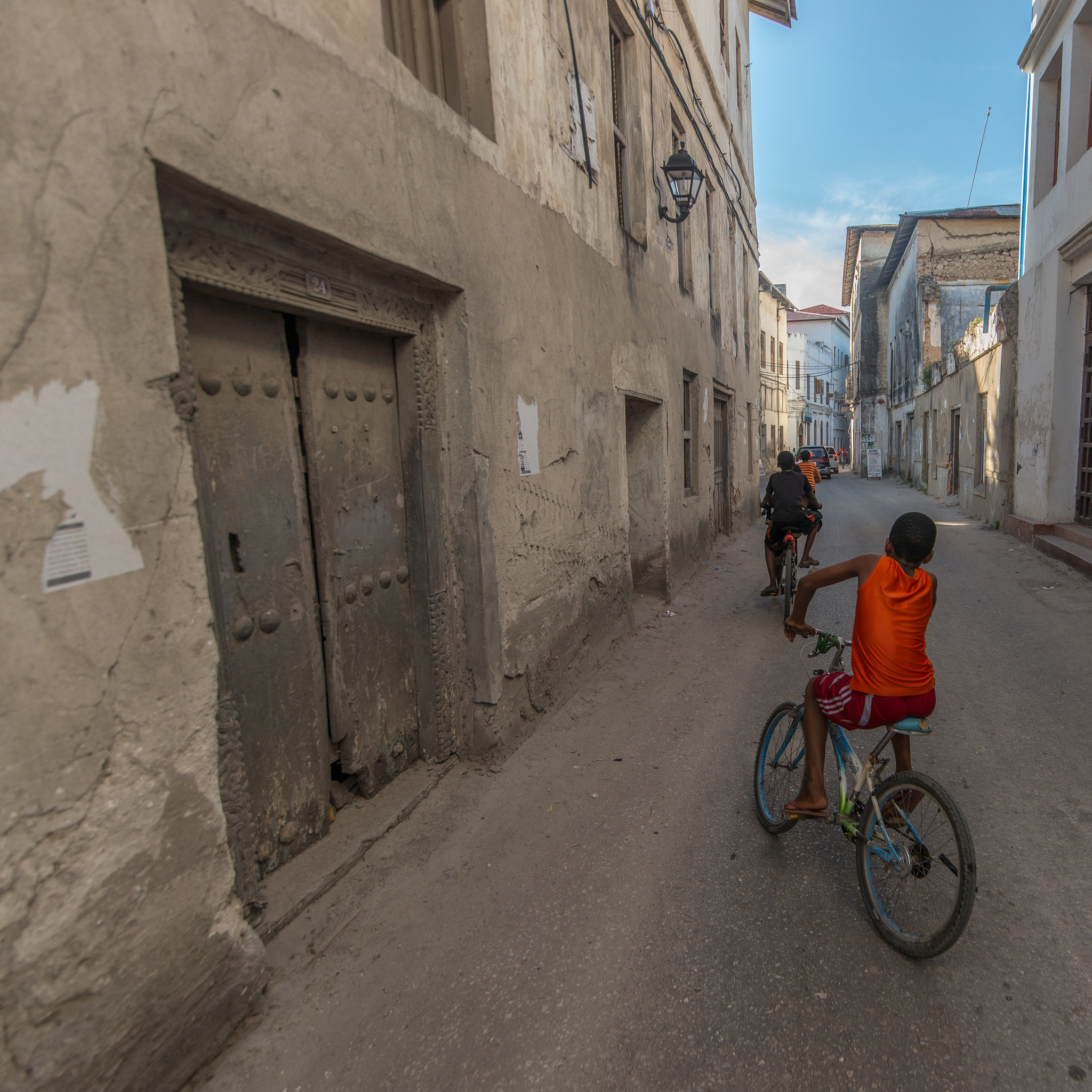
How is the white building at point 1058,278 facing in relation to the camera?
to the viewer's left

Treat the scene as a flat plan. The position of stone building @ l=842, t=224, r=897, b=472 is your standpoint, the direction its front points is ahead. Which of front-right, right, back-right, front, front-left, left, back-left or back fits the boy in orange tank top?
left

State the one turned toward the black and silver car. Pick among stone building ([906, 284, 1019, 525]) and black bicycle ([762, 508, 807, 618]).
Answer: the black bicycle

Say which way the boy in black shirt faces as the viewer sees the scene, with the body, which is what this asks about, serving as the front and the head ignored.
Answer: away from the camera

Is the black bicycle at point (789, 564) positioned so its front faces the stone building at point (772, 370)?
yes

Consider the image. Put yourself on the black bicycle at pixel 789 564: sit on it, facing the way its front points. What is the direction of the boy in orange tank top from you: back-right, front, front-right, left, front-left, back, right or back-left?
back

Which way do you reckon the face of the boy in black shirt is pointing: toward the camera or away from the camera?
away from the camera

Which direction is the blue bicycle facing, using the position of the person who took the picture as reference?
facing away from the viewer and to the left of the viewer

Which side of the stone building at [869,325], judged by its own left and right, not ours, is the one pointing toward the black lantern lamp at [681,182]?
left

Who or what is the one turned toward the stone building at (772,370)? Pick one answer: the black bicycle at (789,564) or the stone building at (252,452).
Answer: the black bicycle

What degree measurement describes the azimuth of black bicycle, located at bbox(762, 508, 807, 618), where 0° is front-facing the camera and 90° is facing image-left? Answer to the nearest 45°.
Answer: approximately 180°

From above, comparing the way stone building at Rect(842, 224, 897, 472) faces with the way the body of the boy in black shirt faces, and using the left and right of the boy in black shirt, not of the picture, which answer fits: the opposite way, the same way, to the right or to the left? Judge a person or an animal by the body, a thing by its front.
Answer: to the left

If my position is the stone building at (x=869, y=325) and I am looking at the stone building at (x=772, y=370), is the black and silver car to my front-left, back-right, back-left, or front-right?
front-left

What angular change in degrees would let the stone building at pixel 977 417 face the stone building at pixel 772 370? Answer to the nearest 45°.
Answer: approximately 90° to its right

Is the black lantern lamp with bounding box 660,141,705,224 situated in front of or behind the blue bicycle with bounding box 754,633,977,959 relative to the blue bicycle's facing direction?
in front

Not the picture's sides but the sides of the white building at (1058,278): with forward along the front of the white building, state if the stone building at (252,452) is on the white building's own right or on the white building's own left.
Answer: on the white building's own left

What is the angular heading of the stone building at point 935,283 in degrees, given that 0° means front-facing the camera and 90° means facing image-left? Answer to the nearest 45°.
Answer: approximately 90°

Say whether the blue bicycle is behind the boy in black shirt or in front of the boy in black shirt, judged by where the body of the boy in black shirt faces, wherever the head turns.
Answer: behind

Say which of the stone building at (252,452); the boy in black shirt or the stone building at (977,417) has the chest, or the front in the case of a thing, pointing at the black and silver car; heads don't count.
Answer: the boy in black shirt

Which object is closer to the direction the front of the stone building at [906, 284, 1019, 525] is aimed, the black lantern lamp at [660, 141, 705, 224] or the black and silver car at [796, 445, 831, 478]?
the black lantern lamp
